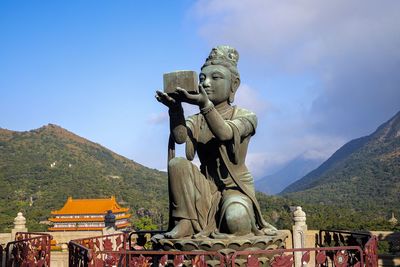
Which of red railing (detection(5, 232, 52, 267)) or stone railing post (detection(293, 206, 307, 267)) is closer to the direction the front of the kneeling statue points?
the red railing

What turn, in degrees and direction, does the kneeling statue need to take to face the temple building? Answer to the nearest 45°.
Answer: approximately 135° to its right

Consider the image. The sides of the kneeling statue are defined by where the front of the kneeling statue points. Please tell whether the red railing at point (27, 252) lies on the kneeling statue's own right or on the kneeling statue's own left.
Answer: on the kneeling statue's own right

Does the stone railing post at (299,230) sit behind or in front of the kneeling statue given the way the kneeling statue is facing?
behind

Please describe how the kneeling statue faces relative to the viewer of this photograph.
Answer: facing the viewer and to the left of the viewer
